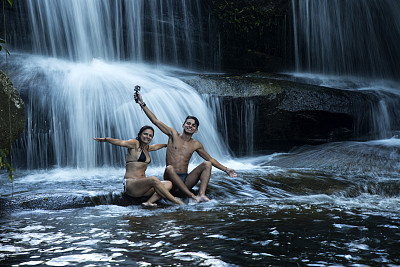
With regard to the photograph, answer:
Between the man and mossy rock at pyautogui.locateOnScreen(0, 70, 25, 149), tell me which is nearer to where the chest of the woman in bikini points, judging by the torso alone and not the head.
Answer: the man

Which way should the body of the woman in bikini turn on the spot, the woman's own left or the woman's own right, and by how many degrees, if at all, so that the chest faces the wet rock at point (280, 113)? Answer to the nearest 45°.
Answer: approximately 90° to the woman's own left

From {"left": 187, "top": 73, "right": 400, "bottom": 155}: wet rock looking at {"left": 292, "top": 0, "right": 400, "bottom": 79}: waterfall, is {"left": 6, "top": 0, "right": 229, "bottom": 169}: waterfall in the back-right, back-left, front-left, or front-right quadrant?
back-left

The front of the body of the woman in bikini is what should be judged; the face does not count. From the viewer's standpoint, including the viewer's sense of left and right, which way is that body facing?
facing the viewer and to the right of the viewer

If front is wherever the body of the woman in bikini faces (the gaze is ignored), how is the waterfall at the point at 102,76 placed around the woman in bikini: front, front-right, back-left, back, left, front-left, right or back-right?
back-left

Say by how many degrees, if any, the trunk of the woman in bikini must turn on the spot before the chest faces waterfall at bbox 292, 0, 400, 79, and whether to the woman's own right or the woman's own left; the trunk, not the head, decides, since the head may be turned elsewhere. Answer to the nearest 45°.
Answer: approximately 90° to the woman's own left

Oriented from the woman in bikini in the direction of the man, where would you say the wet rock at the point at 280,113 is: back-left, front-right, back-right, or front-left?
front-left

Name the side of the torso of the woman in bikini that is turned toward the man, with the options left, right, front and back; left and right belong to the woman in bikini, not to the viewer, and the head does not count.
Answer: left

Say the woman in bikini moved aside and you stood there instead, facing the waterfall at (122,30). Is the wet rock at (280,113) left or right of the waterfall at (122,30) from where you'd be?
right

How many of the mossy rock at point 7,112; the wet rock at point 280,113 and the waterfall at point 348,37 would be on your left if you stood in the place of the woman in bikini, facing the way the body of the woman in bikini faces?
2

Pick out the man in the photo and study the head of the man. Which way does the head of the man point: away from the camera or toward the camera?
toward the camera
